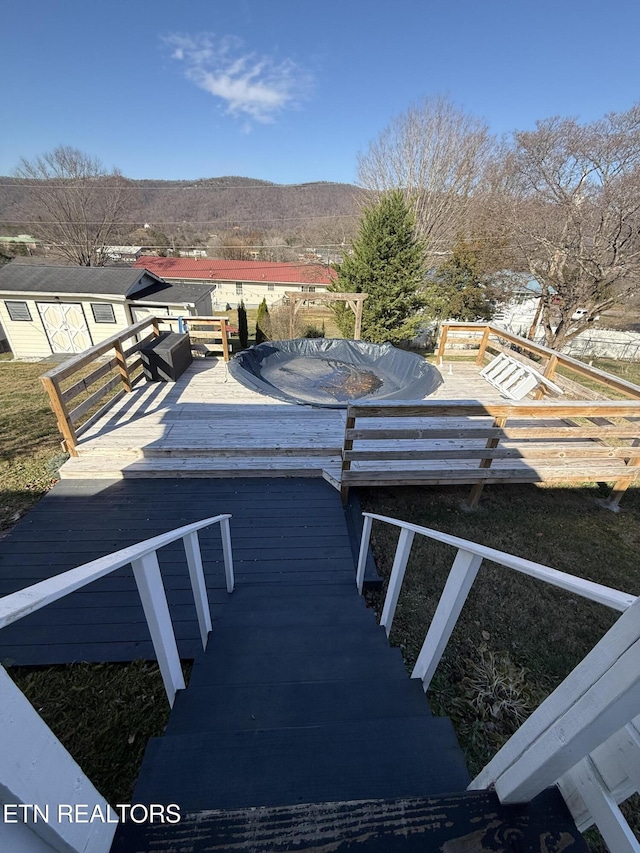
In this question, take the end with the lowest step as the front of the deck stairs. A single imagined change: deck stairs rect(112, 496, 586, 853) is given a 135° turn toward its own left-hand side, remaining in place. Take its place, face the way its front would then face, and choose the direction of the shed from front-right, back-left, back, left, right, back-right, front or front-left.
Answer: right

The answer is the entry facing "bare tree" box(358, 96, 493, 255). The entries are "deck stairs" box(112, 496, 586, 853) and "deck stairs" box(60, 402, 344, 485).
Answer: "deck stairs" box(112, 496, 586, 853)

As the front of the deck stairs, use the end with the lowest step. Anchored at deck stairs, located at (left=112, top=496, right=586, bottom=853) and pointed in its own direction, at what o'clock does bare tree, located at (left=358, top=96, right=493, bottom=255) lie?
The bare tree is roughly at 12 o'clock from the deck stairs.

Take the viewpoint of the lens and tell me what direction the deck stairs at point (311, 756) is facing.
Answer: facing away from the viewer

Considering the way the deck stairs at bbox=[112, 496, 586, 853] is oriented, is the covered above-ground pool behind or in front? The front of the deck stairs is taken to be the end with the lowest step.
in front

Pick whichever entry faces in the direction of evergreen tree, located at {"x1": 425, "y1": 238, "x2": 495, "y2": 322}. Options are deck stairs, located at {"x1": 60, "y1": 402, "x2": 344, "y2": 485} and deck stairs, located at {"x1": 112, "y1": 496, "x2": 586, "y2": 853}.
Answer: deck stairs, located at {"x1": 112, "y1": 496, "x2": 586, "y2": 853}

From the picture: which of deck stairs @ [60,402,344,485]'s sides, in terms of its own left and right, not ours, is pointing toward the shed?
back

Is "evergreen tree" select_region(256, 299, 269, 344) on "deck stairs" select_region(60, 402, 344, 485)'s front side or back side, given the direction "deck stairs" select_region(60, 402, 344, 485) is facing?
on the back side

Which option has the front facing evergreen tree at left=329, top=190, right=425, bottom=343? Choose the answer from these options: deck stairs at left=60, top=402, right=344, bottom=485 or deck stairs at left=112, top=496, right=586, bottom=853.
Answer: deck stairs at left=112, top=496, right=586, bottom=853

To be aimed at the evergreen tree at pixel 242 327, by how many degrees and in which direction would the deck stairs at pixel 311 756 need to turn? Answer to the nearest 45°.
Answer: approximately 45° to its left

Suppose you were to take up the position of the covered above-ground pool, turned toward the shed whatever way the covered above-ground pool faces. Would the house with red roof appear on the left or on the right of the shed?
right

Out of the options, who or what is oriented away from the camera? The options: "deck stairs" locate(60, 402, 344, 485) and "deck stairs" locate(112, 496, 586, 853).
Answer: "deck stairs" locate(112, 496, 586, 853)

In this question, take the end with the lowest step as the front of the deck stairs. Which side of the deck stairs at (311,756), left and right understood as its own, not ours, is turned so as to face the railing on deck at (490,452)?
front

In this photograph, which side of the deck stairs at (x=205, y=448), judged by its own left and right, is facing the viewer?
front

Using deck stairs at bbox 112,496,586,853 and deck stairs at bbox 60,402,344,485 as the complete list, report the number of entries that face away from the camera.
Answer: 1

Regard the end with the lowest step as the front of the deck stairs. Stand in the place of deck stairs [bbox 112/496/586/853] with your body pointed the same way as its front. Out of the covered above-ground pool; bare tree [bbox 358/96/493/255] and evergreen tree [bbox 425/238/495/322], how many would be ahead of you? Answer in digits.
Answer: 3

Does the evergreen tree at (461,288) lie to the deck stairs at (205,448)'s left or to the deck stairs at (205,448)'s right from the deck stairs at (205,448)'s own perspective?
on its left
